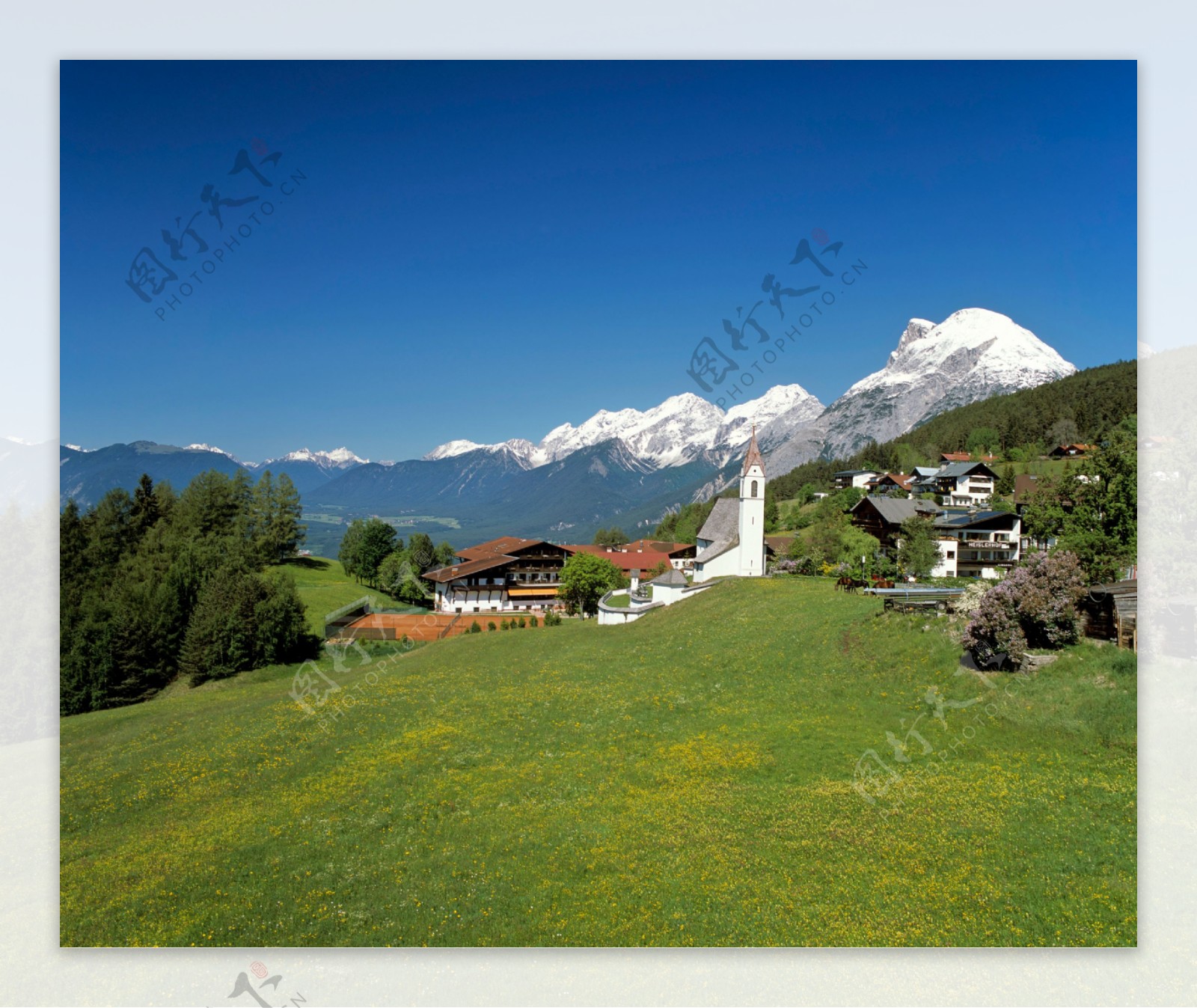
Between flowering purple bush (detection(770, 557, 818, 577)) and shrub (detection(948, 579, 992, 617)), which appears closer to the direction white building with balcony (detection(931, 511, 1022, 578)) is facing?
the shrub

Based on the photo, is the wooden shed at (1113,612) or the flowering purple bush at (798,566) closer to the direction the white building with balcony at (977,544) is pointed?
the wooden shed

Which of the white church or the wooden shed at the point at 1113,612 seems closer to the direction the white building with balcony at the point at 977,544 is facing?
the wooden shed

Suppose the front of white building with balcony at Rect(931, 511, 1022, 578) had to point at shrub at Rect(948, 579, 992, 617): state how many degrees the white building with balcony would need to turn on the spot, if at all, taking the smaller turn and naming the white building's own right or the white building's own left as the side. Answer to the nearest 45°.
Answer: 0° — it already faces it

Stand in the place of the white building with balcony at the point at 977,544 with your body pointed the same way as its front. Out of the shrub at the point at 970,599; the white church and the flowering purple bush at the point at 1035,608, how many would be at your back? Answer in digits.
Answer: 0

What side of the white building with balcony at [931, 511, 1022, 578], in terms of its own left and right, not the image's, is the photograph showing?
front

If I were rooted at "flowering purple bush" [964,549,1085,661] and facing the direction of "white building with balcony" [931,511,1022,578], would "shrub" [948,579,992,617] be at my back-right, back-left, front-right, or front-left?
front-left

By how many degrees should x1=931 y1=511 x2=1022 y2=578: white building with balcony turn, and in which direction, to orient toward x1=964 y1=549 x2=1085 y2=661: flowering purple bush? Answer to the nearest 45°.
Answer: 0° — it already faces it

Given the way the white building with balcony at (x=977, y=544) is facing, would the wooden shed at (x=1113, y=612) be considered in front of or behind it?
in front
